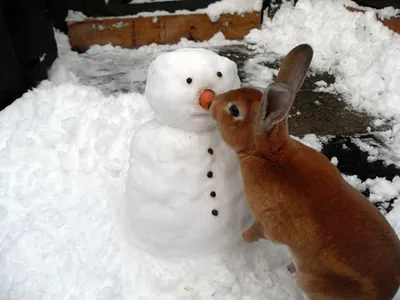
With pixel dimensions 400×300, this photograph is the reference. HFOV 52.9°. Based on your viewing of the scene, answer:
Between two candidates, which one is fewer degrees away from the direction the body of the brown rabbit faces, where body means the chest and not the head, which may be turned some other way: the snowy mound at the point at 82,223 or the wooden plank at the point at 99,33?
the snowy mound

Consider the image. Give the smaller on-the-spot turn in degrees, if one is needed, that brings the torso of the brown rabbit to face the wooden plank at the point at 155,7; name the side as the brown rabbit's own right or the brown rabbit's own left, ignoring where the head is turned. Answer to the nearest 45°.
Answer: approximately 45° to the brown rabbit's own right

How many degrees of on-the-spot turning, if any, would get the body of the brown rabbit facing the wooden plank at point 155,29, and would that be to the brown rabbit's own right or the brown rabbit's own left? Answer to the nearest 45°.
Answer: approximately 45° to the brown rabbit's own right

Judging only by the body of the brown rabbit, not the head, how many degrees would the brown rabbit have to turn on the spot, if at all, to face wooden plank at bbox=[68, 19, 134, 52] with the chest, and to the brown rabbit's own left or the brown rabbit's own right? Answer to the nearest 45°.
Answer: approximately 45° to the brown rabbit's own right

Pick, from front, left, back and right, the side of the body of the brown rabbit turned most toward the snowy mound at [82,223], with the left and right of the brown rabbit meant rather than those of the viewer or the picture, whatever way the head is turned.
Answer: front

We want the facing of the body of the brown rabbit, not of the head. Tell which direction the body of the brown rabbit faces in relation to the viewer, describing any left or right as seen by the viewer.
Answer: facing to the left of the viewer
